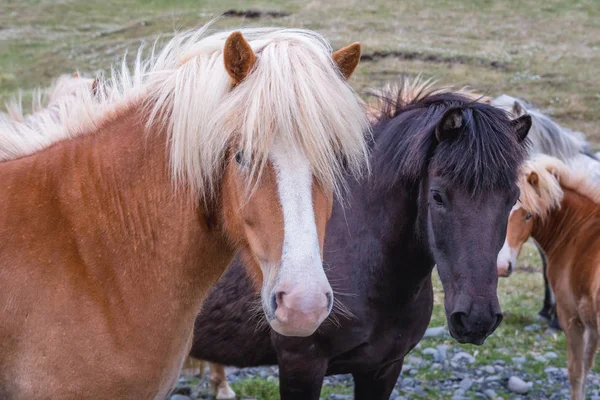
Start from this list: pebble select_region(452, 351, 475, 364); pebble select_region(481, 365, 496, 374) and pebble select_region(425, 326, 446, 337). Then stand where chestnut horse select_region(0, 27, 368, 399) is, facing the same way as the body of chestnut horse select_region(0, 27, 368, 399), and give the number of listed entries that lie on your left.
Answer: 3

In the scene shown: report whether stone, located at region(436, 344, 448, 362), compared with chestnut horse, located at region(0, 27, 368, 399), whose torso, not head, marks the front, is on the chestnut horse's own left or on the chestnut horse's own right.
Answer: on the chestnut horse's own left

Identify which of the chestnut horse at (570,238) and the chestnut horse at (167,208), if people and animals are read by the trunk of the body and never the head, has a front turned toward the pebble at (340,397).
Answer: the chestnut horse at (570,238)

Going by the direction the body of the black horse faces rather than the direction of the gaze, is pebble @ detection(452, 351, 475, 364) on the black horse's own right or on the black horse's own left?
on the black horse's own left

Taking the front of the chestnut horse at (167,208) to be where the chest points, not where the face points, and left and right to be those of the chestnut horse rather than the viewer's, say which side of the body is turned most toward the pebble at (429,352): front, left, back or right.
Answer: left

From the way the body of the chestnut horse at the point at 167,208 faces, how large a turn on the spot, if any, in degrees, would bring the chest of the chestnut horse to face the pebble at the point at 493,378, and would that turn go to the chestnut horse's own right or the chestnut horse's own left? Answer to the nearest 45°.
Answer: approximately 90° to the chestnut horse's own left

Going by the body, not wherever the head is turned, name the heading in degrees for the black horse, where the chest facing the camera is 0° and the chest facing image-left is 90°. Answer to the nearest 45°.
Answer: approximately 315°

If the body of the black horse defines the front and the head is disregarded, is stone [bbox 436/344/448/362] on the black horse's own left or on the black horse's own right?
on the black horse's own left
